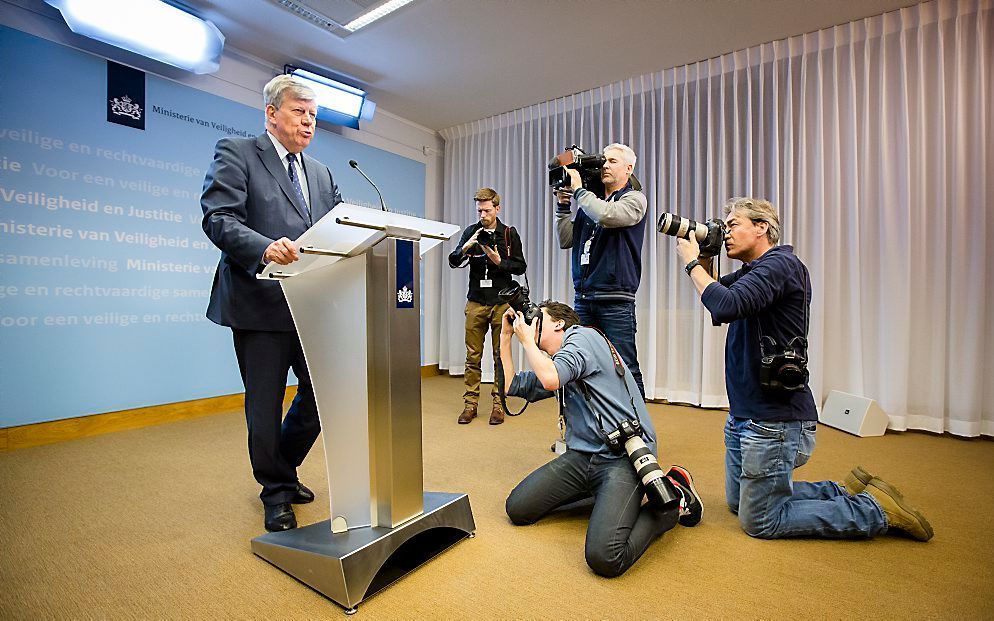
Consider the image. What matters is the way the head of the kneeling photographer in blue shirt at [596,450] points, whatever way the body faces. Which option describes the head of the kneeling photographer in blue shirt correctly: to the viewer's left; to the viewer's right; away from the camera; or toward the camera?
to the viewer's left

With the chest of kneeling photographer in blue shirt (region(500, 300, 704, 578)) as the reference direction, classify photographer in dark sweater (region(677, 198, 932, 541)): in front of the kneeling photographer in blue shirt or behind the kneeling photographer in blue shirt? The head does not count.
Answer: behind

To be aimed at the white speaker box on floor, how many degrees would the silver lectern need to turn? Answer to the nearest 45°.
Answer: approximately 45° to its left

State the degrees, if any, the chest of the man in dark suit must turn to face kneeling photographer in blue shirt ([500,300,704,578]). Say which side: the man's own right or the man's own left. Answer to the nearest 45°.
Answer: approximately 45° to the man's own left

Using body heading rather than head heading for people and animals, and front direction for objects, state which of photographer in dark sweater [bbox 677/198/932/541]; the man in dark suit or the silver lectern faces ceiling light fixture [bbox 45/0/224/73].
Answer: the photographer in dark sweater

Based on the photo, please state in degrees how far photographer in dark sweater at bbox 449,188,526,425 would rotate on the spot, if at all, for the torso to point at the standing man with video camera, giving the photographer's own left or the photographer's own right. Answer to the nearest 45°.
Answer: approximately 45° to the photographer's own left

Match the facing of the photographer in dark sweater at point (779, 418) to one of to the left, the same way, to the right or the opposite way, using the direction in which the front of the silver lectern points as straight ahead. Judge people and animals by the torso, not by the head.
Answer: the opposite way

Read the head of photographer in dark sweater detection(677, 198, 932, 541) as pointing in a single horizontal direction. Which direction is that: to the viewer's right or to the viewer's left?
to the viewer's left

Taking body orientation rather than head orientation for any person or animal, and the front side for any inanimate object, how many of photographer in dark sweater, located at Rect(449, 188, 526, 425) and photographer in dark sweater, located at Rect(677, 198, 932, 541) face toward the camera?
1

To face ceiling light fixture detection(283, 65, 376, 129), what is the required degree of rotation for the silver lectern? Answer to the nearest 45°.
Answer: approximately 135° to its left

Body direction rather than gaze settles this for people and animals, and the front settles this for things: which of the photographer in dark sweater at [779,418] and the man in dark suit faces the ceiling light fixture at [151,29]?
the photographer in dark sweater

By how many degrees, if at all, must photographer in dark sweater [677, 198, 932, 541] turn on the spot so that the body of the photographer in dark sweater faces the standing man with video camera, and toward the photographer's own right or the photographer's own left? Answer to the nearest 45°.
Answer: approximately 45° to the photographer's own right

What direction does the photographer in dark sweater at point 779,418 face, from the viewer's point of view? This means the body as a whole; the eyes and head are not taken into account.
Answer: to the viewer's left

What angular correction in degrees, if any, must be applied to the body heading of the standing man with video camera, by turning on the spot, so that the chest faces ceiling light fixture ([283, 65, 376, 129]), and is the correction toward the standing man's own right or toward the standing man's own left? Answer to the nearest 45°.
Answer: approximately 90° to the standing man's own right

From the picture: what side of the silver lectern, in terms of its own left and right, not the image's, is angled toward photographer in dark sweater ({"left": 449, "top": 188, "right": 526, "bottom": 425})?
left
